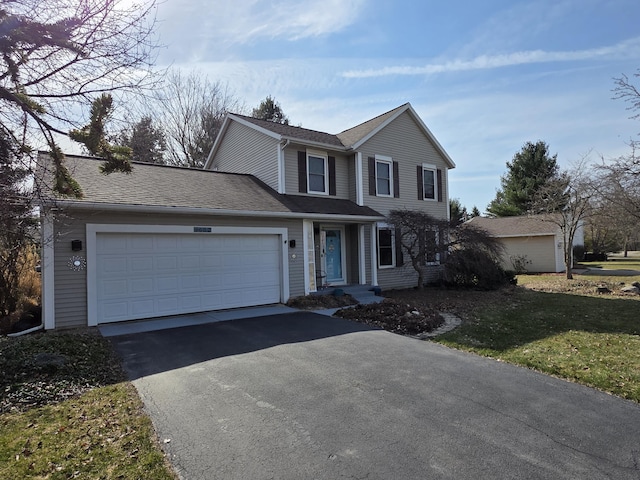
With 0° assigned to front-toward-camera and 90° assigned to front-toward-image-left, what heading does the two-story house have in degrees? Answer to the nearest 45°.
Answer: approximately 315°

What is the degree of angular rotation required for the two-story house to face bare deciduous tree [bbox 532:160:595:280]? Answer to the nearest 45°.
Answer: approximately 45° to its left

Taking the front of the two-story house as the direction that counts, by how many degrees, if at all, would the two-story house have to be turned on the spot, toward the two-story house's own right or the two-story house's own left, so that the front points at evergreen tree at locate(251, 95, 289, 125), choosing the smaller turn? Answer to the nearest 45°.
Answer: approximately 135° to the two-story house's own left

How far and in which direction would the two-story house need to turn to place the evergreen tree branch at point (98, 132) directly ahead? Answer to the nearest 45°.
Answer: approximately 45° to its right

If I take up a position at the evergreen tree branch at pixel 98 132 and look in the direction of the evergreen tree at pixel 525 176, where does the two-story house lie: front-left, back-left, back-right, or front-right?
front-left

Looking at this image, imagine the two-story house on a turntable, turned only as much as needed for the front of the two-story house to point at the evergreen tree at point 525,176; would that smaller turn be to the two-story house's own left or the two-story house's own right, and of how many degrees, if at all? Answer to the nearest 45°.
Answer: approximately 90° to the two-story house's own left

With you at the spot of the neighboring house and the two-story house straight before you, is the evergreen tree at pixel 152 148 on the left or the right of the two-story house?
right

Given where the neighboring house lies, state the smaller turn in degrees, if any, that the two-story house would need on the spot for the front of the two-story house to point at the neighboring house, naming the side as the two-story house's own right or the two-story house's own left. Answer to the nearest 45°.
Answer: approximately 90° to the two-story house's own left

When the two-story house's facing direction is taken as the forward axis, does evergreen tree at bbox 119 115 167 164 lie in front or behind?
behind
